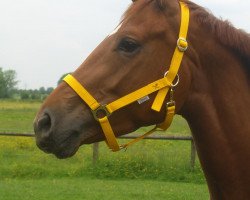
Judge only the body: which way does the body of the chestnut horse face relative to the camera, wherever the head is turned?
to the viewer's left
